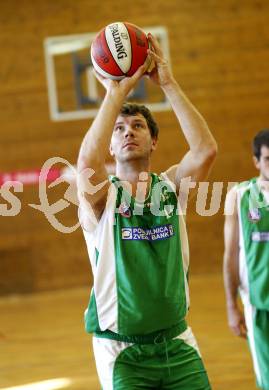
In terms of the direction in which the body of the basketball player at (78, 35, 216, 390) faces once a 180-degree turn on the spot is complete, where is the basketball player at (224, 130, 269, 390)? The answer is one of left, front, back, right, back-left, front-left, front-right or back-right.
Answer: front-right

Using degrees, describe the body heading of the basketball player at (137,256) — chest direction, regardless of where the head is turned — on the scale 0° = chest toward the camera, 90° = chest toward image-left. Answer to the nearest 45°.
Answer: approximately 0°
